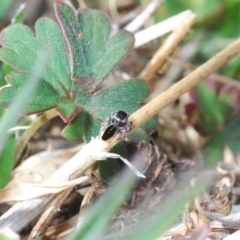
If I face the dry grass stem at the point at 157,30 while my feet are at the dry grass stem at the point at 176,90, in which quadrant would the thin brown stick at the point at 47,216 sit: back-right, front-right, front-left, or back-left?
back-left

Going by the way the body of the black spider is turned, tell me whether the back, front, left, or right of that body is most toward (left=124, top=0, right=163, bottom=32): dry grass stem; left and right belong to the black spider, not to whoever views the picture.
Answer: front

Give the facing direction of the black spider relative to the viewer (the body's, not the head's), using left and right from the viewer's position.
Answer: facing away from the viewer and to the right of the viewer

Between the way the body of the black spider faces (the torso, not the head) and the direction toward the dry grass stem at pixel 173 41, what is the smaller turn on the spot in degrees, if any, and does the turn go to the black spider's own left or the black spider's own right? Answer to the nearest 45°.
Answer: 0° — it already faces it
